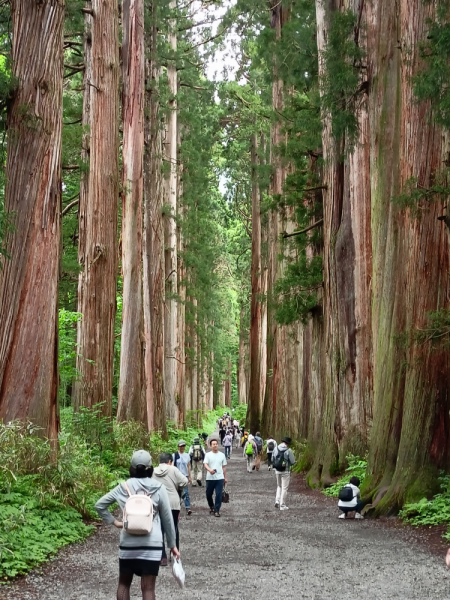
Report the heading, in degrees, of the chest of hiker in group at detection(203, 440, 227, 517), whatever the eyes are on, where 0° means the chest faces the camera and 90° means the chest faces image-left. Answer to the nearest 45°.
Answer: approximately 0°

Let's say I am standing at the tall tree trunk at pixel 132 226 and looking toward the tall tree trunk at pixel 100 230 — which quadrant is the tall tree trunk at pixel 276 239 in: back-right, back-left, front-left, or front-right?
back-left

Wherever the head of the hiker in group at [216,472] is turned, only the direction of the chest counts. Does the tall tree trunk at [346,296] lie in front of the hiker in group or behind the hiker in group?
behind

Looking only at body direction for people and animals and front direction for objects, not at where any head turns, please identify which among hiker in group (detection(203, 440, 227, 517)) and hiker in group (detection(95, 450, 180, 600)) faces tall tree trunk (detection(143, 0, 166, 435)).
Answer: hiker in group (detection(95, 450, 180, 600))

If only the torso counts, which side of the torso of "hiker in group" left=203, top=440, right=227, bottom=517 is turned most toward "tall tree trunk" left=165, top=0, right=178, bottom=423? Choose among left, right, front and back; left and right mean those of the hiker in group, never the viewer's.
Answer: back

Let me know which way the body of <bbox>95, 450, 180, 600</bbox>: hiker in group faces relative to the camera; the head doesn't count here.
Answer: away from the camera

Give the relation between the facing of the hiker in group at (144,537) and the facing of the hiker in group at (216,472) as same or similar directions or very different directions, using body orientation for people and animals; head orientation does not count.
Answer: very different directions

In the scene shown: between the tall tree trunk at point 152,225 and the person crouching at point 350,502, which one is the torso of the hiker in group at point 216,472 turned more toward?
the person crouching

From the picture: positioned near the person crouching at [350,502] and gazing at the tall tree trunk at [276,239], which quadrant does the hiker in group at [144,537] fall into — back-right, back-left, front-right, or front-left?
back-left

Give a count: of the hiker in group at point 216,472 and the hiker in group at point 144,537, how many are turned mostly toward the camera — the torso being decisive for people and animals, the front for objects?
1

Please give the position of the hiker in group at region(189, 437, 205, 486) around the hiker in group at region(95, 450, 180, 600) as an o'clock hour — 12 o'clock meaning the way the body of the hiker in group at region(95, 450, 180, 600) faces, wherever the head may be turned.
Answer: the hiker in group at region(189, 437, 205, 486) is roughly at 12 o'clock from the hiker in group at region(95, 450, 180, 600).

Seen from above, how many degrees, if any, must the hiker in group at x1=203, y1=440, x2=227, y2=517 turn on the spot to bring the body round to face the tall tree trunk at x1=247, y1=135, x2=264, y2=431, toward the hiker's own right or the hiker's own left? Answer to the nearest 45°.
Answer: approximately 180°

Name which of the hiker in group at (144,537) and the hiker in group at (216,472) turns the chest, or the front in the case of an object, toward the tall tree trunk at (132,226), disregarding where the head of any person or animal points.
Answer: the hiker in group at (144,537)

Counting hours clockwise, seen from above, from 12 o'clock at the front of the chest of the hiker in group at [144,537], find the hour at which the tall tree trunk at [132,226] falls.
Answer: The tall tree trunk is roughly at 12 o'clock from the hiker in group.

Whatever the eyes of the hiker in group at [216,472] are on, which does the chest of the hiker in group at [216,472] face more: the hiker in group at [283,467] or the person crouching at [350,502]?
the person crouching
